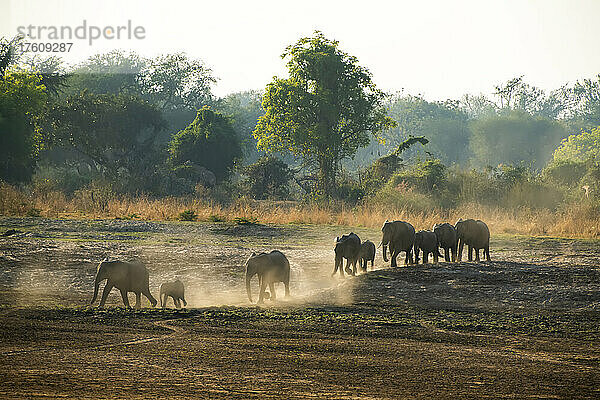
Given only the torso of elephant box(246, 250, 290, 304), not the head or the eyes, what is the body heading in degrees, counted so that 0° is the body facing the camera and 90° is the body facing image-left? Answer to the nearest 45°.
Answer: approximately 45°

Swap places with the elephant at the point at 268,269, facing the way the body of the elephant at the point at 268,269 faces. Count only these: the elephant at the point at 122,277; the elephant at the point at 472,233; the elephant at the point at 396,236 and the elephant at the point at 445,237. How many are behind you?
3

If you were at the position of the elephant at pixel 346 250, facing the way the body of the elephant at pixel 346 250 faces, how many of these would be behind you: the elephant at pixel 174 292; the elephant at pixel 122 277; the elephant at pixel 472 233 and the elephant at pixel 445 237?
2

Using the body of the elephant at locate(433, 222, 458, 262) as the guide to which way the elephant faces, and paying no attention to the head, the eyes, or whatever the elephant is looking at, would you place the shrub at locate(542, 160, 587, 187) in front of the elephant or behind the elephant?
behind

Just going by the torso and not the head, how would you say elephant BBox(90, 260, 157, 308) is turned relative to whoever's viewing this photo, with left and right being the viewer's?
facing to the left of the viewer

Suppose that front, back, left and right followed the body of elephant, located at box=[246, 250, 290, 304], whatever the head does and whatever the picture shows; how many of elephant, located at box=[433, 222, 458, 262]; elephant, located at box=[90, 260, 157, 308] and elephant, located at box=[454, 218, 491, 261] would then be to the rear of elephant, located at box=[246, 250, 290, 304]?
2

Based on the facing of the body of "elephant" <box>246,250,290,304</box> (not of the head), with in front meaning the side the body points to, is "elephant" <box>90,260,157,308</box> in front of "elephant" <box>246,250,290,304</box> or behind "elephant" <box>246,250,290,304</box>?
in front

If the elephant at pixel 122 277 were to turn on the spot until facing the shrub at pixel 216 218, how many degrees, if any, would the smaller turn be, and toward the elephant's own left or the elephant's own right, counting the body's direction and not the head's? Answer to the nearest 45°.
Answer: approximately 90° to the elephant's own right

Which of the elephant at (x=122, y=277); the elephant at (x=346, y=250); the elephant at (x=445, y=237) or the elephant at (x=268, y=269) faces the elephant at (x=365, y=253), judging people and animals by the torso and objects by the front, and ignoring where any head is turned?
the elephant at (x=445, y=237)

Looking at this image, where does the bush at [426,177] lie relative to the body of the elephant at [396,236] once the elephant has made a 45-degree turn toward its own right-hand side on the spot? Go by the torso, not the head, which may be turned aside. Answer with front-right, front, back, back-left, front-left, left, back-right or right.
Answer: right

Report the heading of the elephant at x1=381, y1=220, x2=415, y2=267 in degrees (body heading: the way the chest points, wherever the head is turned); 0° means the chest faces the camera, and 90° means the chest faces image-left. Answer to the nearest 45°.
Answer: approximately 45°

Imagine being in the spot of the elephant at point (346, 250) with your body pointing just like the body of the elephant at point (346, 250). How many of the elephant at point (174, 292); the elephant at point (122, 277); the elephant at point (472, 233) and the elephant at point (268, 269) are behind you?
1

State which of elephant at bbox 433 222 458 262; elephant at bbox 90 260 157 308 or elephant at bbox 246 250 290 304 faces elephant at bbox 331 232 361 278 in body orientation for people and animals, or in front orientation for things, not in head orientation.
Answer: elephant at bbox 433 222 458 262

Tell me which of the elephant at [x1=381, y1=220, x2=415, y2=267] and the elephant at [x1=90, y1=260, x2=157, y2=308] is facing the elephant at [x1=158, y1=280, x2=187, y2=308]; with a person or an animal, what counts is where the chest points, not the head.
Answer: the elephant at [x1=381, y1=220, x2=415, y2=267]
